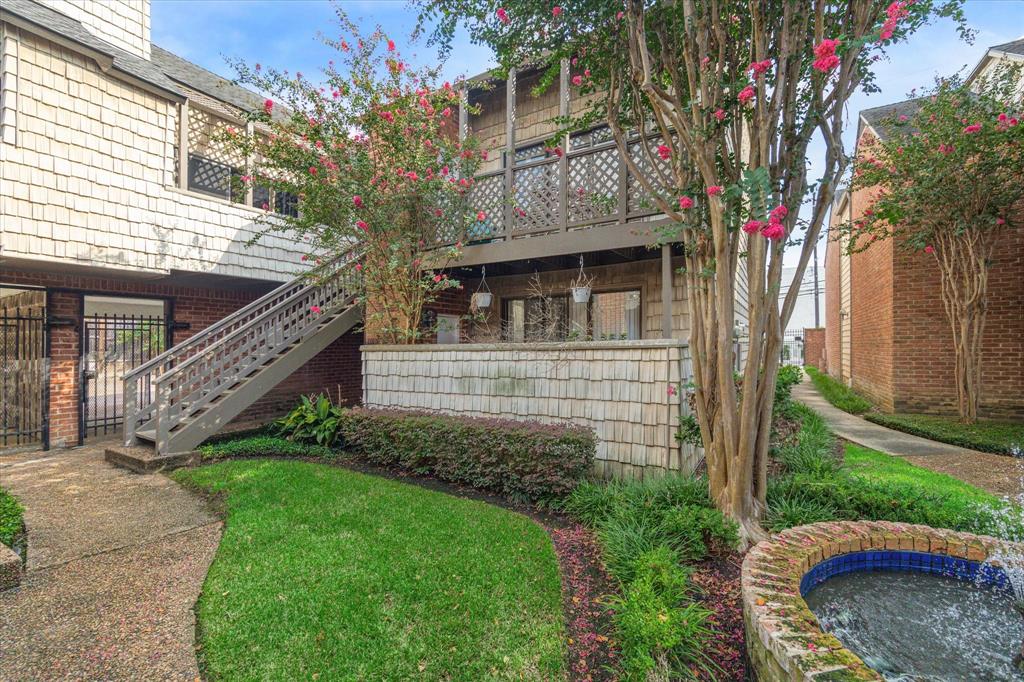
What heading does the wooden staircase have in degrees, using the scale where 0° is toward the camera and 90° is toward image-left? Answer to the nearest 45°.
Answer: approximately 45°

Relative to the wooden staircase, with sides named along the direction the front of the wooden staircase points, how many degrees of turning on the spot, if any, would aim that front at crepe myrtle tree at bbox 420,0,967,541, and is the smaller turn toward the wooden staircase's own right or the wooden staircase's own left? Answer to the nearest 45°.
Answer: approximately 90° to the wooden staircase's own left

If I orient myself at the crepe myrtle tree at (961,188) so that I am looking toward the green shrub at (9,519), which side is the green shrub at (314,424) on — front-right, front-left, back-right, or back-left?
front-right

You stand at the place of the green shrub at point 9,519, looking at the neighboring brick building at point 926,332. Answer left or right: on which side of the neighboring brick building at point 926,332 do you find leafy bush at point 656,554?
right

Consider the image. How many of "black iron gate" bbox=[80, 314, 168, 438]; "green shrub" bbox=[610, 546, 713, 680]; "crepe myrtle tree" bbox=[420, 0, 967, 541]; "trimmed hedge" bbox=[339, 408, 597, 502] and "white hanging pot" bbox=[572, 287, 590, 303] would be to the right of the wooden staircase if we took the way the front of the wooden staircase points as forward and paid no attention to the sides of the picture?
1

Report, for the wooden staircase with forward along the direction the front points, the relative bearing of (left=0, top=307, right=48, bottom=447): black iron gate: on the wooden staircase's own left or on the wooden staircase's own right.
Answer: on the wooden staircase's own right

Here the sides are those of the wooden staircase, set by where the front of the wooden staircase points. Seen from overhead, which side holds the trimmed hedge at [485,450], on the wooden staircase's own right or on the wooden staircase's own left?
on the wooden staircase's own left

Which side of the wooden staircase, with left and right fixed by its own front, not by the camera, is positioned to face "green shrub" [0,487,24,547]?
front
